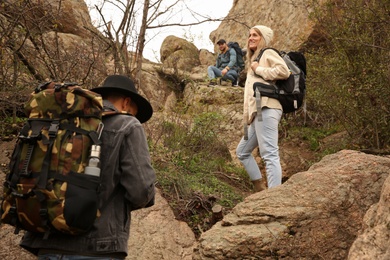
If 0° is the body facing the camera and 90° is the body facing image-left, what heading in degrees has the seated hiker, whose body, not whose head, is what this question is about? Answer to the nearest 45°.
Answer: approximately 45°

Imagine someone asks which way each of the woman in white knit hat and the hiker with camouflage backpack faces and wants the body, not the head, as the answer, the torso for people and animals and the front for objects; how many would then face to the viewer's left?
1

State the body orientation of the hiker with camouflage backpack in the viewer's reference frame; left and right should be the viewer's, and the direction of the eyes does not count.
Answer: facing away from the viewer and to the right of the viewer

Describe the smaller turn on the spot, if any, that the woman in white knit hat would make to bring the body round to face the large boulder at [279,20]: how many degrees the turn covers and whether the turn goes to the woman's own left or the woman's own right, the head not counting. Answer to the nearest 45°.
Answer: approximately 90° to the woman's own right

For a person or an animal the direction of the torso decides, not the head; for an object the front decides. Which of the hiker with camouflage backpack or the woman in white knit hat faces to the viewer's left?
the woman in white knit hat

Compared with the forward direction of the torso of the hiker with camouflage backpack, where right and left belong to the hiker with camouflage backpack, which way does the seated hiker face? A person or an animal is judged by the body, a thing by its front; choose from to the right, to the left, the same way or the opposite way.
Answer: the opposite way

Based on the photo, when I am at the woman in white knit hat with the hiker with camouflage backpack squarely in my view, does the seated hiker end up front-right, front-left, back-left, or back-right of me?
back-right

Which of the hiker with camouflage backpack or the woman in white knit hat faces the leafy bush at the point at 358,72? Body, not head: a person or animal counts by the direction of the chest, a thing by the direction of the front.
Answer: the hiker with camouflage backpack

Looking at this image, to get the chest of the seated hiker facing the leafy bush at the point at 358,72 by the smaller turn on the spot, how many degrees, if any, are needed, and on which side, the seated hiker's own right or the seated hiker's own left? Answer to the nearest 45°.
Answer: approximately 90° to the seated hiker's own left

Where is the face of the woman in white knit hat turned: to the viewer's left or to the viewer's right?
to the viewer's left

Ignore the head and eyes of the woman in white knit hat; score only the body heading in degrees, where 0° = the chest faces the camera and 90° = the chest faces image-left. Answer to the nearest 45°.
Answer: approximately 90°
